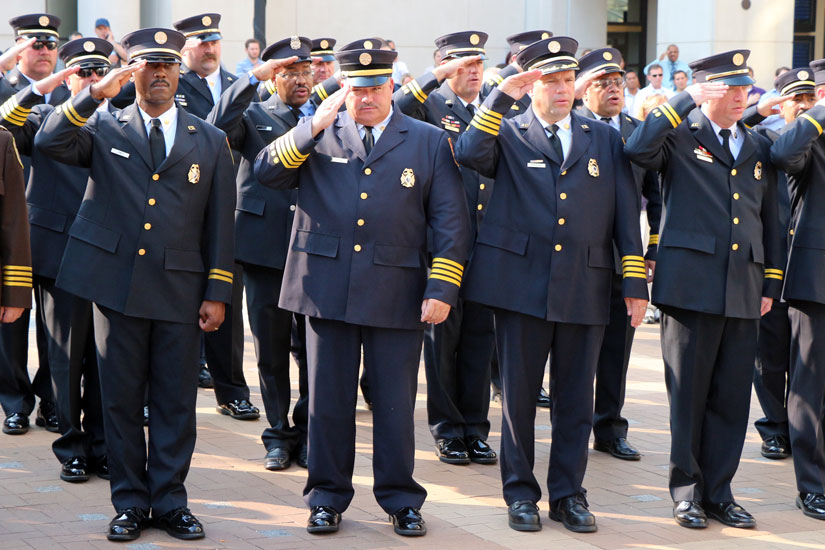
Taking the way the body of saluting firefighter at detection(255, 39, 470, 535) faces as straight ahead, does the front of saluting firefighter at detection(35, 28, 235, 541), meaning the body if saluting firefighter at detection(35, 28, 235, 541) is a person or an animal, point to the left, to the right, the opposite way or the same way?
the same way

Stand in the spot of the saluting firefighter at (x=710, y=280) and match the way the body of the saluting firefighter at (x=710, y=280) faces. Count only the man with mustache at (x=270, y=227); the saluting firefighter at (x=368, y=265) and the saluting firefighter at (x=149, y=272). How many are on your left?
0

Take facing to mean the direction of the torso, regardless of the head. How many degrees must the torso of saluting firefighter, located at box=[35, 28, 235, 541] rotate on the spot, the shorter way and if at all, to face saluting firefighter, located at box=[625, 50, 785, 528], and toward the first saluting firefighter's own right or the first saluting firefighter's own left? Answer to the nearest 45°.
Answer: approximately 90° to the first saluting firefighter's own left

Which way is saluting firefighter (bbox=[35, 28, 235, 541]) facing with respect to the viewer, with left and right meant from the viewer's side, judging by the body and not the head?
facing the viewer

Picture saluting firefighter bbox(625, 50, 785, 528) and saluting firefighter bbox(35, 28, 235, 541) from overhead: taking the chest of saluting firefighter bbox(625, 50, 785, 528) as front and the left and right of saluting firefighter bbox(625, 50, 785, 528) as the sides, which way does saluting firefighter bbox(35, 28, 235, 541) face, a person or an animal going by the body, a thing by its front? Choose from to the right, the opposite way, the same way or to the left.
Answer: the same way

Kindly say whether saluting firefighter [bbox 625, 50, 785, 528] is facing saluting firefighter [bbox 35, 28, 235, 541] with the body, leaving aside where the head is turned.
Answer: no

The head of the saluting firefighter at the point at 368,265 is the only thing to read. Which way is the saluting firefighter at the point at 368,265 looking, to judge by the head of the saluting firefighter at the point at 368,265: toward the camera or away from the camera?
toward the camera

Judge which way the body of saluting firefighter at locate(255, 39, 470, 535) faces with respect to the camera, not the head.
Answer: toward the camera

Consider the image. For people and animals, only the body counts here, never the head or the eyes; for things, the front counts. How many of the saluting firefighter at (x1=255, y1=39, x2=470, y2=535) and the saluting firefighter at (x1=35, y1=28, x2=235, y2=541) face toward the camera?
2

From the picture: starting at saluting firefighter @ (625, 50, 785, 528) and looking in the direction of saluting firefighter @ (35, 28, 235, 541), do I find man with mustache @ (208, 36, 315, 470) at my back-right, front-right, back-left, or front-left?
front-right

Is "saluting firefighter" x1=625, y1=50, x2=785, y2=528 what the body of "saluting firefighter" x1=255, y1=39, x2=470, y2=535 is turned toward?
no

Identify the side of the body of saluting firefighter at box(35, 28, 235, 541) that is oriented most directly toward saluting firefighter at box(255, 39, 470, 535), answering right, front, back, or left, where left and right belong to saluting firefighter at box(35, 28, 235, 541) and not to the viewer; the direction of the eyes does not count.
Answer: left

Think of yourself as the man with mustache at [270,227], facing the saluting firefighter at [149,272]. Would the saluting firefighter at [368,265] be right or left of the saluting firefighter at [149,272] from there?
left

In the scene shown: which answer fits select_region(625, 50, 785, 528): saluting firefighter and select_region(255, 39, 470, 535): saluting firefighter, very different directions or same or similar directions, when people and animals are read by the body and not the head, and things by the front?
same or similar directions

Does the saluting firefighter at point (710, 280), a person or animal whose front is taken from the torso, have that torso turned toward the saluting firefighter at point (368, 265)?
no

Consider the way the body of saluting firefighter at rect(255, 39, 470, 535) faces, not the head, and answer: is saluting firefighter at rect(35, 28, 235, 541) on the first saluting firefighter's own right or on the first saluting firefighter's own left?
on the first saluting firefighter's own right

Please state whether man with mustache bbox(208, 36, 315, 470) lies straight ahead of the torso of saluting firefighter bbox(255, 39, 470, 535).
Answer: no
